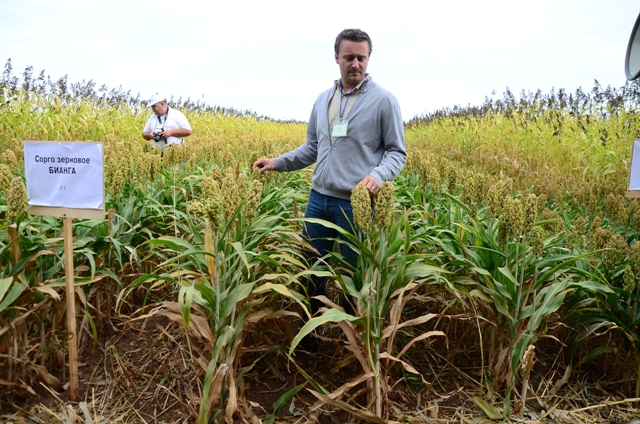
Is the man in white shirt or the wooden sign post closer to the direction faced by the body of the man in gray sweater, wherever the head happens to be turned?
the wooden sign post

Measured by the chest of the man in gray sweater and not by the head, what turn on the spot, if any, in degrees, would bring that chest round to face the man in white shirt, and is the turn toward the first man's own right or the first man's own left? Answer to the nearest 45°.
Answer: approximately 90° to the first man's own right

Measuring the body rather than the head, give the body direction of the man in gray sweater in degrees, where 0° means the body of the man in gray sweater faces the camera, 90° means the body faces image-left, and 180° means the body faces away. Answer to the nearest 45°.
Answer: approximately 45°

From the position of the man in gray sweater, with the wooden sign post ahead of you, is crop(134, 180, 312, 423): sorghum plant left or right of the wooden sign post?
left

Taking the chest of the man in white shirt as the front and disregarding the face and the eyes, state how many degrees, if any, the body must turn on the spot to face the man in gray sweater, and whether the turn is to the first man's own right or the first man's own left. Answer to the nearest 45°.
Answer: approximately 45° to the first man's own left
